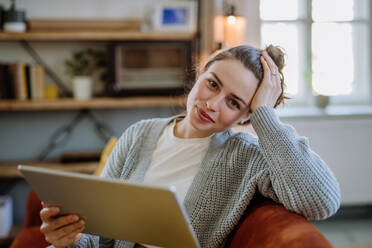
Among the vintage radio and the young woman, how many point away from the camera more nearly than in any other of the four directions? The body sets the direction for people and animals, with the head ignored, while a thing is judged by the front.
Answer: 0

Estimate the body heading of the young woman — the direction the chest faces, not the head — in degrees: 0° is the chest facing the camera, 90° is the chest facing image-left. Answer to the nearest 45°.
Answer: approximately 45°

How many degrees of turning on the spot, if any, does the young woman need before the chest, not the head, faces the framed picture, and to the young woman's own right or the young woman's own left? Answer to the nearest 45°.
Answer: approximately 135° to the young woman's own right

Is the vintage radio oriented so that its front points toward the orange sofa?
yes

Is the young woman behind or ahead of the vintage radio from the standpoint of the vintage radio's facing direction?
ahead

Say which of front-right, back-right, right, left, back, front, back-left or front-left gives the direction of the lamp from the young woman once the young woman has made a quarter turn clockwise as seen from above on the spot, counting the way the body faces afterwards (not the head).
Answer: front-right

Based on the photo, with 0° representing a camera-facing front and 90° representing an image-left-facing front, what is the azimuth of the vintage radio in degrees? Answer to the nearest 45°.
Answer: approximately 0°
